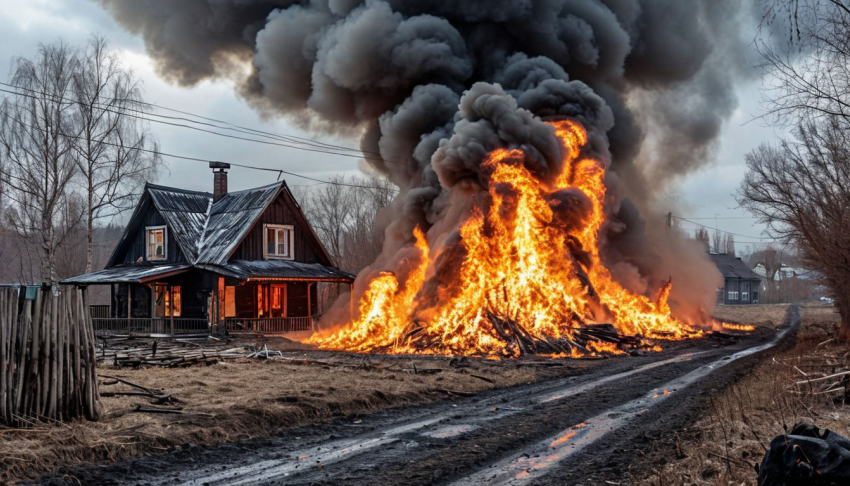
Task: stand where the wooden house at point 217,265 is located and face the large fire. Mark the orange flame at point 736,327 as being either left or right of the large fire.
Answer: left

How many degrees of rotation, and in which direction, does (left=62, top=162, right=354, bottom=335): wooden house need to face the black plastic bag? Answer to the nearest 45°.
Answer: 0° — it already faces it

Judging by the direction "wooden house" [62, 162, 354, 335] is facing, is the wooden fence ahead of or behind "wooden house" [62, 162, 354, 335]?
ahead

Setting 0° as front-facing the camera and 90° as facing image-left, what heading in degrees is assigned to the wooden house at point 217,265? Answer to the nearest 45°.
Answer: approximately 0°

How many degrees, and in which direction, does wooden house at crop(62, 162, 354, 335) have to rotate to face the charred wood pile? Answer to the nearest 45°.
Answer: approximately 45° to its left

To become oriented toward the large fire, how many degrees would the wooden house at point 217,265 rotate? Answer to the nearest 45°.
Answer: approximately 45° to its left

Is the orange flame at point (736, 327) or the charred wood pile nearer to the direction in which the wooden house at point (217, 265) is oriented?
the charred wood pile

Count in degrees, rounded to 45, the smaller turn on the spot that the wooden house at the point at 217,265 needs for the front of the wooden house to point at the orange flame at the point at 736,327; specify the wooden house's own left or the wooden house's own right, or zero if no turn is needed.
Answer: approximately 90° to the wooden house's own left

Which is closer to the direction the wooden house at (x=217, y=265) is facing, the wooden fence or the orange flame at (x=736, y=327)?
the wooden fence
